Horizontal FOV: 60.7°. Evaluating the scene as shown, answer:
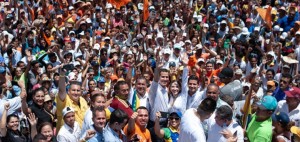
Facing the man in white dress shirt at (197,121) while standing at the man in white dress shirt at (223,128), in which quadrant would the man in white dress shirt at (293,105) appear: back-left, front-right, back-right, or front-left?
back-right

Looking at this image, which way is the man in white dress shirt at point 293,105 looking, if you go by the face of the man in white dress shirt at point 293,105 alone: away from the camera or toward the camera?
toward the camera

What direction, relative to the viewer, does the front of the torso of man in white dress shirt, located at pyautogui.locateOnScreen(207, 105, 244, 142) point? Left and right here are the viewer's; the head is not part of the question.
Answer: facing the viewer

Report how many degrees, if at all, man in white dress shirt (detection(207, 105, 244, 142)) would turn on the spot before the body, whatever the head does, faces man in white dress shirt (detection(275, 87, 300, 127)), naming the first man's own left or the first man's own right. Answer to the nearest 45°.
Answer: approximately 135° to the first man's own left

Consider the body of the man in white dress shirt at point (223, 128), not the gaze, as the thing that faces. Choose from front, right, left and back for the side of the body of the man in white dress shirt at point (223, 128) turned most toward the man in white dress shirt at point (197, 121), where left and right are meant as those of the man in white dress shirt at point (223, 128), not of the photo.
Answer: right

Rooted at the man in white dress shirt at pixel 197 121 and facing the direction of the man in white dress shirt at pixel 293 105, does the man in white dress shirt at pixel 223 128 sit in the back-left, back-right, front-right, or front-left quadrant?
front-right
